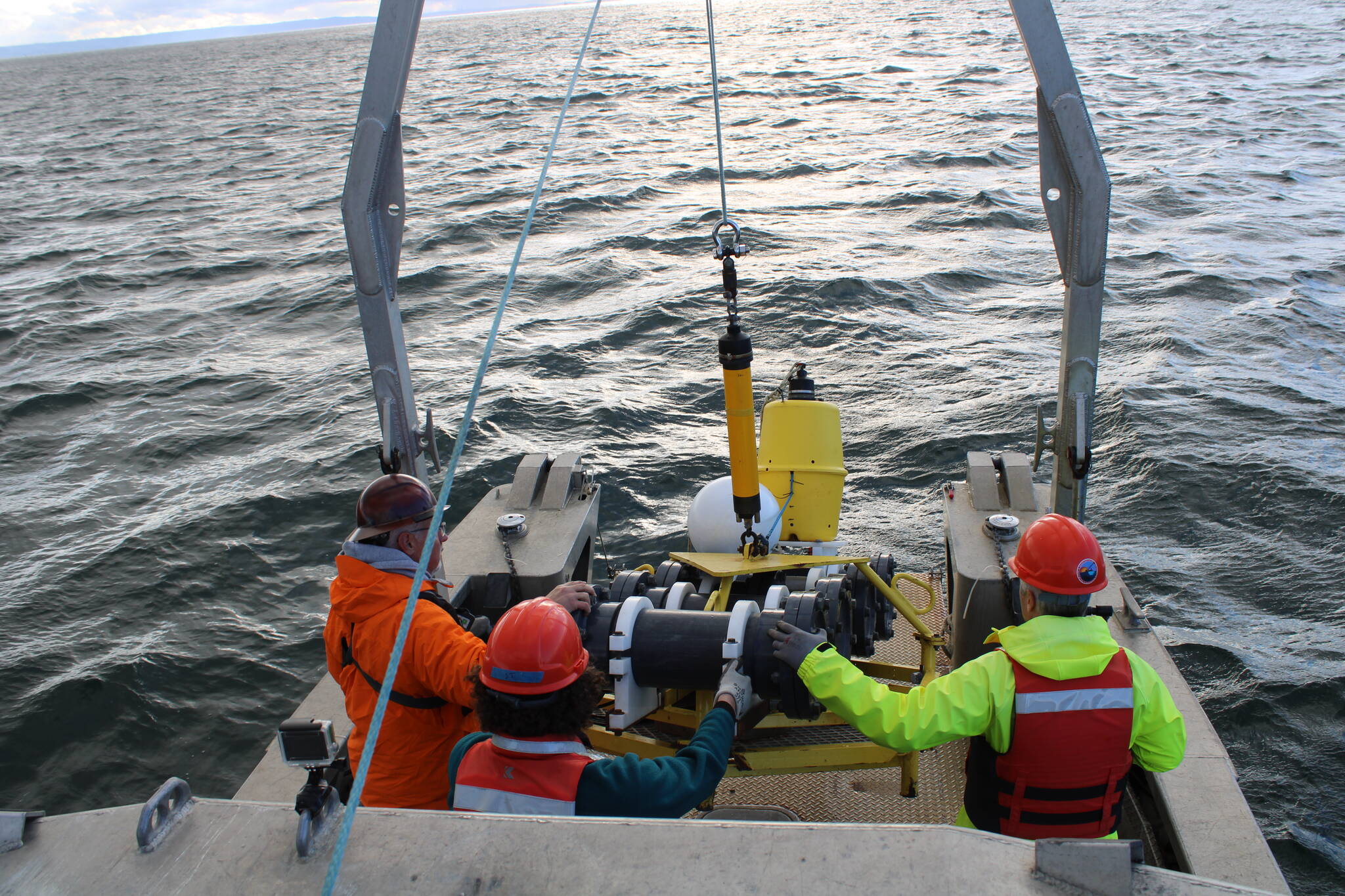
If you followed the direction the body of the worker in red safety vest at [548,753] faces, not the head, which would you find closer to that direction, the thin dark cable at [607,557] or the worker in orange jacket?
the thin dark cable

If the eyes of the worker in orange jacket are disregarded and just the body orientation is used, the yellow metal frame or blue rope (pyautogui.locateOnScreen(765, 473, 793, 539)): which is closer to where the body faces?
the blue rope

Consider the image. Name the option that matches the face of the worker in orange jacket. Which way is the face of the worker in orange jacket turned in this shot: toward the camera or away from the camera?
away from the camera

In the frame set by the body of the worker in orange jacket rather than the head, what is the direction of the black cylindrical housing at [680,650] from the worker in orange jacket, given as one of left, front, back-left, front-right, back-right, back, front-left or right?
front-right

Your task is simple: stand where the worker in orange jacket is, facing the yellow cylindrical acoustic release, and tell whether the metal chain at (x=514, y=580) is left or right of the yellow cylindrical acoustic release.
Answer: left

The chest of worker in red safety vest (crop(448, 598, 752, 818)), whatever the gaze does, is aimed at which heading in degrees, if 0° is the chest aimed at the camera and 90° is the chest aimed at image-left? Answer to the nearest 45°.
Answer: approximately 225°

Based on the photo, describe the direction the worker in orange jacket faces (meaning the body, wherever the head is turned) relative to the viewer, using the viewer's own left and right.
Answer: facing away from the viewer and to the right of the viewer

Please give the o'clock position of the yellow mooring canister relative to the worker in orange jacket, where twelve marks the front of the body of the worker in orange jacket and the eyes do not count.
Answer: The yellow mooring canister is roughly at 12 o'clock from the worker in orange jacket.

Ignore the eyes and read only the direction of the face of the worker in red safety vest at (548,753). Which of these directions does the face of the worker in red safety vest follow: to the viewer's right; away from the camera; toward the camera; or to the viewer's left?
away from the camera
